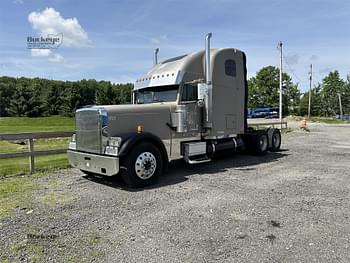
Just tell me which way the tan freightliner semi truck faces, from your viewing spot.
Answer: facing the viewer and to the left of the viewer
